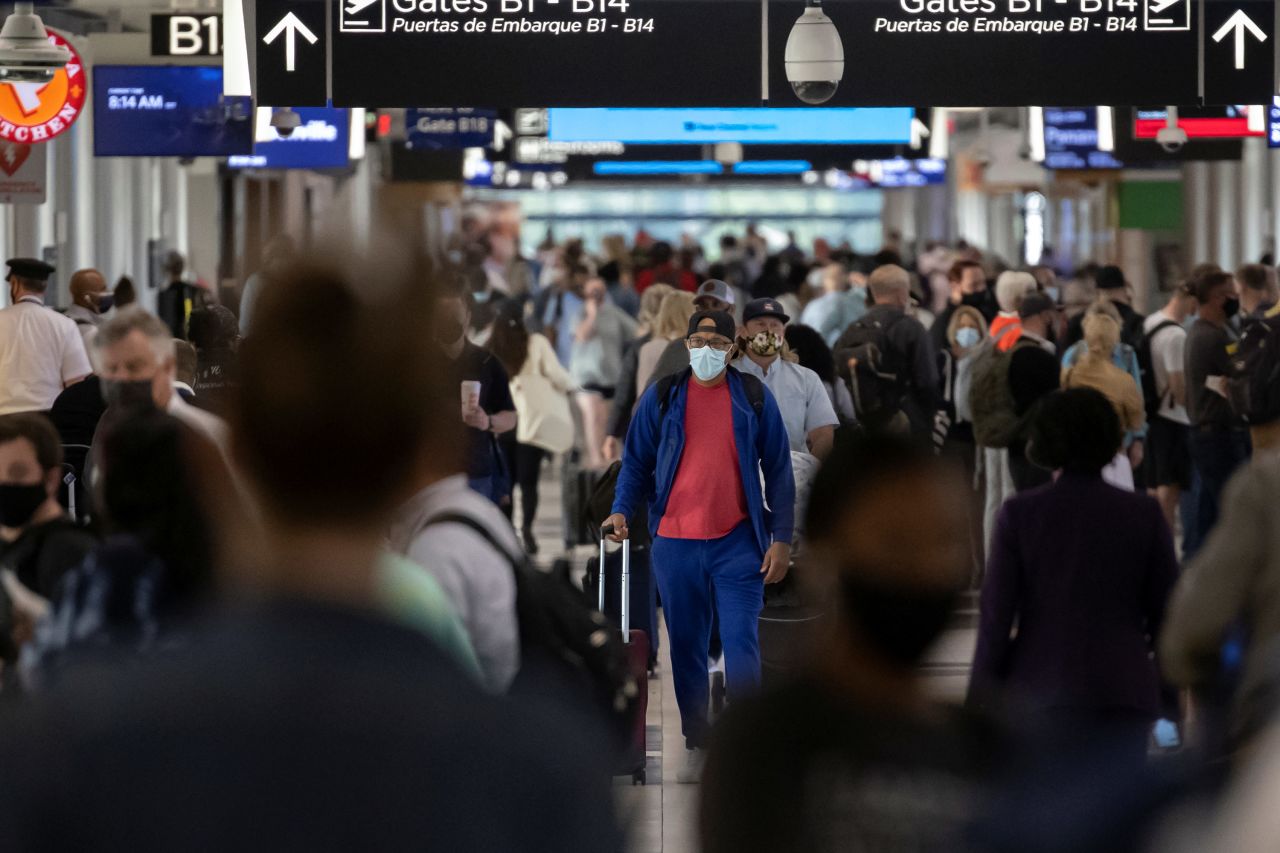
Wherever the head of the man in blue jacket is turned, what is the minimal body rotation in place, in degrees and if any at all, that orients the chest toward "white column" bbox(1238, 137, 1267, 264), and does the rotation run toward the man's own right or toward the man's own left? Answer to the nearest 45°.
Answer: approximately 180°

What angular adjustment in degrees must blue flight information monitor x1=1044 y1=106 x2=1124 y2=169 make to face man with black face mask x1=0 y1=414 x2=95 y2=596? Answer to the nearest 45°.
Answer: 0° — it already faces them

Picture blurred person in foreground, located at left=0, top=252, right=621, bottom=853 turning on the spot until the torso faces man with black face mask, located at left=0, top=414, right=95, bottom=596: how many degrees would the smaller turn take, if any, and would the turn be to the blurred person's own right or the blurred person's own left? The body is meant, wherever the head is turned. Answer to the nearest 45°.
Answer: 0° — they already face them

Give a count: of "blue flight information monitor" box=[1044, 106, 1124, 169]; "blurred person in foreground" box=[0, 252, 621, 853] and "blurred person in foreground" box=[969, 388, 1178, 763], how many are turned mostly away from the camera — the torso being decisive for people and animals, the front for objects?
2

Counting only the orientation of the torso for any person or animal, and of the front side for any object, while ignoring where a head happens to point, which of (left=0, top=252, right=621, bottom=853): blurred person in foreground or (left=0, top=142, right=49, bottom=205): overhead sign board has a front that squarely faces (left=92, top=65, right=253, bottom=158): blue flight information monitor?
the blurred person in foreground

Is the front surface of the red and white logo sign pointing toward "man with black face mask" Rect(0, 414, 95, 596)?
yes

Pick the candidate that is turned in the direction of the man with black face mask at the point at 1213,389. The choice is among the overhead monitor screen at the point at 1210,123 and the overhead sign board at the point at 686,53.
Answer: the overhead monitor screen

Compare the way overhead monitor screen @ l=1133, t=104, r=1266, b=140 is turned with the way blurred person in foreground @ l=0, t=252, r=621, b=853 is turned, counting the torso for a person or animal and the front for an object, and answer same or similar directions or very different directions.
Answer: very different directions

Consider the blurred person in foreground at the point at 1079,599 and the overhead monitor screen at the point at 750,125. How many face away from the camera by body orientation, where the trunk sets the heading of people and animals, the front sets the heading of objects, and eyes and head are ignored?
1

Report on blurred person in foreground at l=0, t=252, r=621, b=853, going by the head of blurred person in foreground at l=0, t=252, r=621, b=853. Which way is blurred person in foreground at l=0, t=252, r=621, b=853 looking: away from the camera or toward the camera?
away from the camera

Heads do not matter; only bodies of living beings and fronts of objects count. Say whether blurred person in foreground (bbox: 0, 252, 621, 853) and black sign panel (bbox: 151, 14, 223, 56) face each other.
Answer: yes

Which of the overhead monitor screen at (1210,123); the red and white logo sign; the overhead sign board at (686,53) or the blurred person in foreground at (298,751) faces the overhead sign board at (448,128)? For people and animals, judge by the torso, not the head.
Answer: the blurred person in foreground
